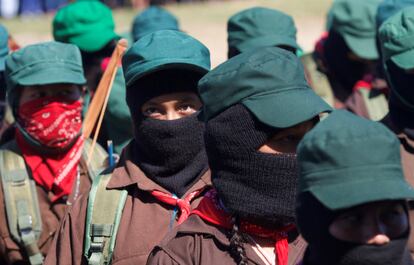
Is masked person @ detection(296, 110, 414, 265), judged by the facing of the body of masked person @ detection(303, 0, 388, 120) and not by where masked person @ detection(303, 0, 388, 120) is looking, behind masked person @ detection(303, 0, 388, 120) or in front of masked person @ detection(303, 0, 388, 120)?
in front

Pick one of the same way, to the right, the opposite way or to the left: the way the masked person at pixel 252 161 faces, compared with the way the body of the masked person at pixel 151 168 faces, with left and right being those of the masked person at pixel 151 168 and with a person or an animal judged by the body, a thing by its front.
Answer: the same way

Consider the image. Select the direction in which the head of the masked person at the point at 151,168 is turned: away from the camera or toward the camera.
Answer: toward the camera

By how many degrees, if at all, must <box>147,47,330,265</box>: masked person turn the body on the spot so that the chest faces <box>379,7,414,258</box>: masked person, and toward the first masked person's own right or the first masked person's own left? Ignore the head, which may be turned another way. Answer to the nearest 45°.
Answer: approximately 90° to the first masked person's own left

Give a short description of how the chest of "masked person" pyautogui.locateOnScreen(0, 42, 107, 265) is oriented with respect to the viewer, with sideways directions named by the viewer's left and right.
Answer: facing the viewer and to the right of the viewer

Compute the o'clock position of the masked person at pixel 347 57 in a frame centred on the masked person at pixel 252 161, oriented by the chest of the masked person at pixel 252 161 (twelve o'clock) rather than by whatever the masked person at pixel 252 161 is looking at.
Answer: the masked person at pixel 347 57 is roughly at 8 o'clock from the masked person at pixel 252 161.

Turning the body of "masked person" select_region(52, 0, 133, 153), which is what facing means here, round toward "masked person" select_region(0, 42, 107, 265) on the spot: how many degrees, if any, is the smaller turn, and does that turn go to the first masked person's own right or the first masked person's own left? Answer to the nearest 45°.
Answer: approximately 45° to the first masked person's own right

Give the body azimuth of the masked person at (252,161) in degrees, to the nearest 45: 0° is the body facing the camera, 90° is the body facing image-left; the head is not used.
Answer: approximately 315°

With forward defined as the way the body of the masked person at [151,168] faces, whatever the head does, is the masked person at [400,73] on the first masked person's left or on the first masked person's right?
on the first masked person's left

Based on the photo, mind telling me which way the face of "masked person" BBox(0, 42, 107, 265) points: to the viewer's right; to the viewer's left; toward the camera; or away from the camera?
toward the camera

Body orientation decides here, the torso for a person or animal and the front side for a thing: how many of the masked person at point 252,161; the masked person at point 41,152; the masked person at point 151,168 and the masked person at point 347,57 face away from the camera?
0

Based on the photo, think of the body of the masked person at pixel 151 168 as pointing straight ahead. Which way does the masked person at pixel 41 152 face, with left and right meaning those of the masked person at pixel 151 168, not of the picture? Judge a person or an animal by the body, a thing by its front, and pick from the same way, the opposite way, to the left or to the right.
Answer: the same way
